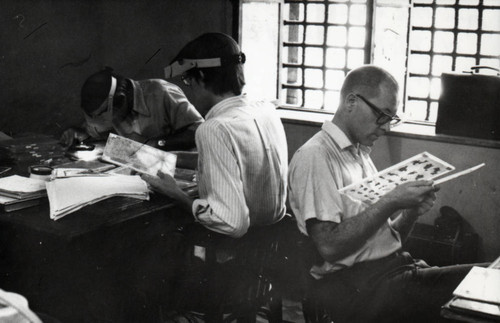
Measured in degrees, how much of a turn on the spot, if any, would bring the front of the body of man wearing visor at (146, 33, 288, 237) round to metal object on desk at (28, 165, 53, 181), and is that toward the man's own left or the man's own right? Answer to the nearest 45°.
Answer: approximately 45° to the man's own left

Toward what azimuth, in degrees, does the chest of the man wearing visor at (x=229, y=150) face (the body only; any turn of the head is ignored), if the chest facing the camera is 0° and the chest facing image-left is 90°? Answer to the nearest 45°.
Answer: approximately 135°

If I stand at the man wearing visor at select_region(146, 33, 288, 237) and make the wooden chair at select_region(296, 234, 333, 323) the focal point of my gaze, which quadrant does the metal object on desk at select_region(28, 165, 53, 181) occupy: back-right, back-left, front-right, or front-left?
back-right

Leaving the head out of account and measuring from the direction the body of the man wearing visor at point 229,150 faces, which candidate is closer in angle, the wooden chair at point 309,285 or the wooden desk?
the wooden desk

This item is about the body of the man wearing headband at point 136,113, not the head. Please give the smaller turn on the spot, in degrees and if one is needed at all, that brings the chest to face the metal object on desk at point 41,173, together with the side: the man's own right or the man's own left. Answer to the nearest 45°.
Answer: approximately 45° to the man's own left

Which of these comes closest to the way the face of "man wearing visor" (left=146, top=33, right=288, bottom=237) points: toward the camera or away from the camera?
away from the camera

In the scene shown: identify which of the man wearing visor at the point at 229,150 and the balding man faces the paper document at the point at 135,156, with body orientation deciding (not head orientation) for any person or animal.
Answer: the man wearing visor

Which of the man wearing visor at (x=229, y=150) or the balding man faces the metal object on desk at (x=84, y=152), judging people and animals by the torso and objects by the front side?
the man wearing visor

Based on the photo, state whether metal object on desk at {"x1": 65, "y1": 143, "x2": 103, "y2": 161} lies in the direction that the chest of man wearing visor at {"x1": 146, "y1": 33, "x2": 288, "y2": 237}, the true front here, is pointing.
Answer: yes
